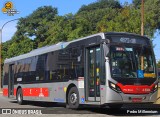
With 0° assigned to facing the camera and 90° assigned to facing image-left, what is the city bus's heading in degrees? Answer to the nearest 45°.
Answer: approximately 315°
